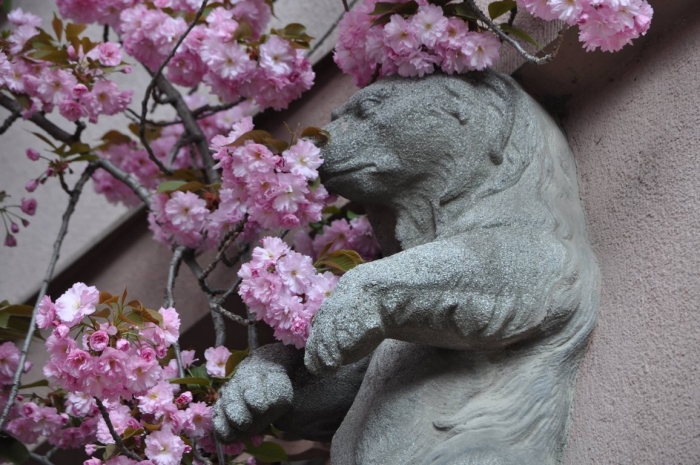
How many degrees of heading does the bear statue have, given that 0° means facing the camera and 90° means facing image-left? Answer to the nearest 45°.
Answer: approximately 90°
